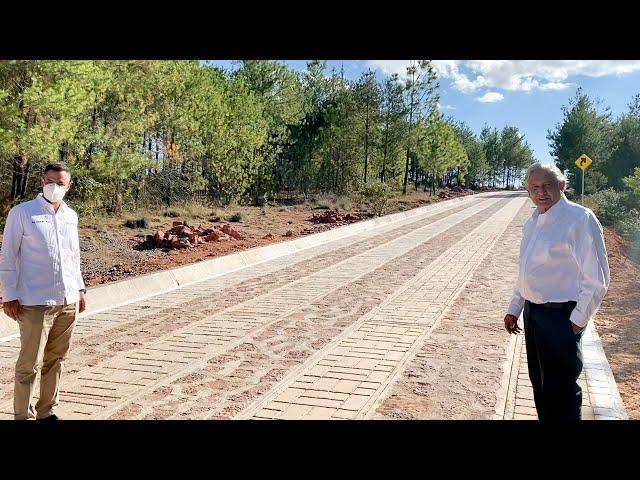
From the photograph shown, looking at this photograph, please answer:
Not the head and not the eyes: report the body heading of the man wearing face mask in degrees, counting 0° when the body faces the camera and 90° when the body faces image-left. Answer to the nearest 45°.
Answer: approximately 315°

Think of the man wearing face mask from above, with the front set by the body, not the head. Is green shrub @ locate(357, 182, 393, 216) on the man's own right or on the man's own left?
on the man's own left

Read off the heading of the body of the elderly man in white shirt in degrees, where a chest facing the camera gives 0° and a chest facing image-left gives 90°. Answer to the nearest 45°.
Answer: approximately 45°
